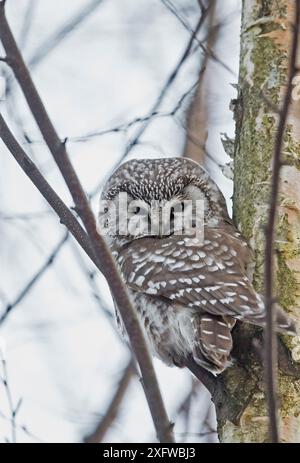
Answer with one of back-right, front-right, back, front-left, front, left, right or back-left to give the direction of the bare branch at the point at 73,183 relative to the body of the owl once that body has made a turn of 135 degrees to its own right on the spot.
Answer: back-right
